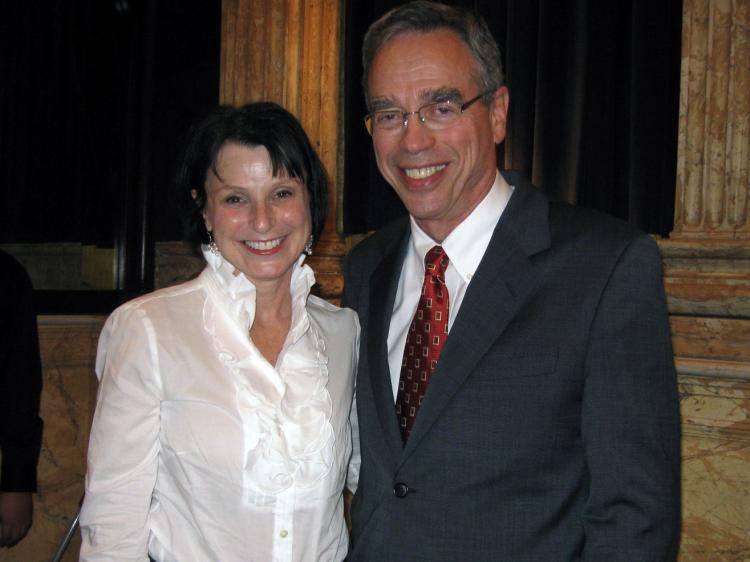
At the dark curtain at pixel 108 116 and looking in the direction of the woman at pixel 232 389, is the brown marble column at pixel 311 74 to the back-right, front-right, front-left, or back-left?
front-left

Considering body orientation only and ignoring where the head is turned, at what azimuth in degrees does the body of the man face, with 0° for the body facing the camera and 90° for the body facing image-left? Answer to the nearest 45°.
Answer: approximately 45°

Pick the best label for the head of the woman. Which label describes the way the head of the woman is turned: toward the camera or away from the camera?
toward the camera

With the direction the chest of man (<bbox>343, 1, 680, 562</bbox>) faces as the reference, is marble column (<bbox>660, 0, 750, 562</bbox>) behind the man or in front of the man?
behind

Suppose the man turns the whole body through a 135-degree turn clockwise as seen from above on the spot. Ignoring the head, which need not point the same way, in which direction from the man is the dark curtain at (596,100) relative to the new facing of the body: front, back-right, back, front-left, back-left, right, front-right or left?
front

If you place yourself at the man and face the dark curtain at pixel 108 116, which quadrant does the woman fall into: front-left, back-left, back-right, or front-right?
front-left

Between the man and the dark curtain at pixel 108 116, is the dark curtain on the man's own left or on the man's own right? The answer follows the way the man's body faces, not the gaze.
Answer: on the man's own right
